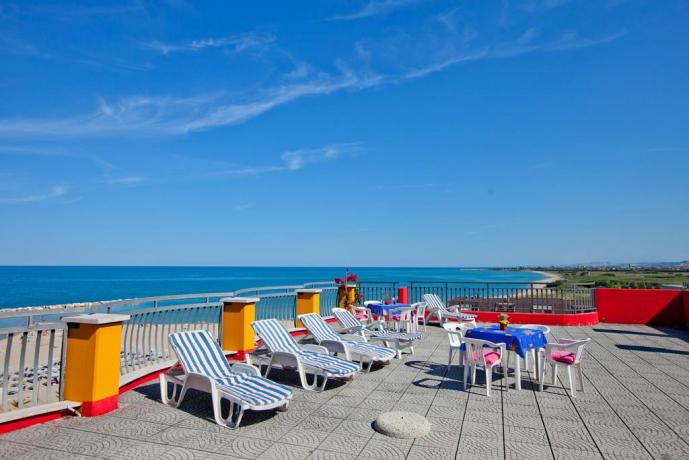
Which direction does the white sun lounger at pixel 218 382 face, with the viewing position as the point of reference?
facing the viewer and to the right of the viewer

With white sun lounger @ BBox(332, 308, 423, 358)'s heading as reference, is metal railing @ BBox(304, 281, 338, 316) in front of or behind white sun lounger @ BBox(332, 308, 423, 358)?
behind

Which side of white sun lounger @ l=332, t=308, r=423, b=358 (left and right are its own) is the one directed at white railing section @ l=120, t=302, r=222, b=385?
right

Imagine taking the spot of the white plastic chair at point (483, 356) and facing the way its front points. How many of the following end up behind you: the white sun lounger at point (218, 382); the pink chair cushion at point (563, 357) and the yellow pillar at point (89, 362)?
2

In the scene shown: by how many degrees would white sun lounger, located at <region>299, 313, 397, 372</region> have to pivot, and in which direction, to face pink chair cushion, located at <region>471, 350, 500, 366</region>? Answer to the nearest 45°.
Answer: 0° — it already faces it

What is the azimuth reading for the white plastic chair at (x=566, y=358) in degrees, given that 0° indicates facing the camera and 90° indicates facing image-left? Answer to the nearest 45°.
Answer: approximately 135°

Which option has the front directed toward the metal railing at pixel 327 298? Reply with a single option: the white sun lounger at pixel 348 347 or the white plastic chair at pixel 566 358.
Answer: the white plastic chair

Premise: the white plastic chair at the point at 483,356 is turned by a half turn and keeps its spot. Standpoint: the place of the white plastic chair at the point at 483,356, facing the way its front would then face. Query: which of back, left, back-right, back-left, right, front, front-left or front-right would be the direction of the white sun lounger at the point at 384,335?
right

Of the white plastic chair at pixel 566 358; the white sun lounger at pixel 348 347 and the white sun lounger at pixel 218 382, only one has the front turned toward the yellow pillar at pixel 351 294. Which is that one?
the white plastic chair

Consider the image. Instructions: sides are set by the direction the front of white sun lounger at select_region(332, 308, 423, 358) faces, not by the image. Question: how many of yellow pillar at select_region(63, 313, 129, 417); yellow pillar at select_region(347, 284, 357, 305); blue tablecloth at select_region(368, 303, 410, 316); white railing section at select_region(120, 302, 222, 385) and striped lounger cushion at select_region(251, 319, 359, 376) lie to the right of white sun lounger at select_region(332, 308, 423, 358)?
3

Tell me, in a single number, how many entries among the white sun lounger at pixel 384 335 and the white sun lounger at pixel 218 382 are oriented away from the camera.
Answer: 0

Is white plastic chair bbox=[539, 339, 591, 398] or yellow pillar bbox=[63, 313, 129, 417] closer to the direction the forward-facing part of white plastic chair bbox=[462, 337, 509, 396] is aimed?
the white plastic chair

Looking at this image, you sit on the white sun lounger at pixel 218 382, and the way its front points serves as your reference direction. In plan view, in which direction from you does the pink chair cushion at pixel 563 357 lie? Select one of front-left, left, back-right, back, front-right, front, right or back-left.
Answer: front-left

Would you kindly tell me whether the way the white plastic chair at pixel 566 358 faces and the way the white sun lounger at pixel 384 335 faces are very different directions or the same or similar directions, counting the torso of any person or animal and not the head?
very different directions

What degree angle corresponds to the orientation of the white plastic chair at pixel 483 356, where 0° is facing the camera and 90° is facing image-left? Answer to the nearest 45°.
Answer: approximately 225°

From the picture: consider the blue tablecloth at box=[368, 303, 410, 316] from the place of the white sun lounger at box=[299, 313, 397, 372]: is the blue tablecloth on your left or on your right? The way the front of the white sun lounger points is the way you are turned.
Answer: on your left

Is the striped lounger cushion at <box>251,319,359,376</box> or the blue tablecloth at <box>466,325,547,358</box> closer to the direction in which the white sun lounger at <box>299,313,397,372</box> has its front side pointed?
the blue tablecloth

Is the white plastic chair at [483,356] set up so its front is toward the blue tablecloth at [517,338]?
yes

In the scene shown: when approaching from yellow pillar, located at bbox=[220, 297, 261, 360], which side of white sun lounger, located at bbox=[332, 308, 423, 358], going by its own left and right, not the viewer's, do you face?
right
